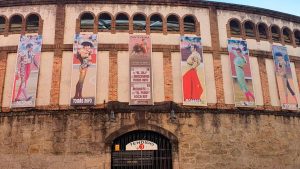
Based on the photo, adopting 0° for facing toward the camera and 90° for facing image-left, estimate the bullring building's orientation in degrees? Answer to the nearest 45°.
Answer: approximately 0°

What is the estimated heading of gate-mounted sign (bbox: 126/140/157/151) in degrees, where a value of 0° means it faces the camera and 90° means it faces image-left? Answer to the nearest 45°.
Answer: approximately 0°
